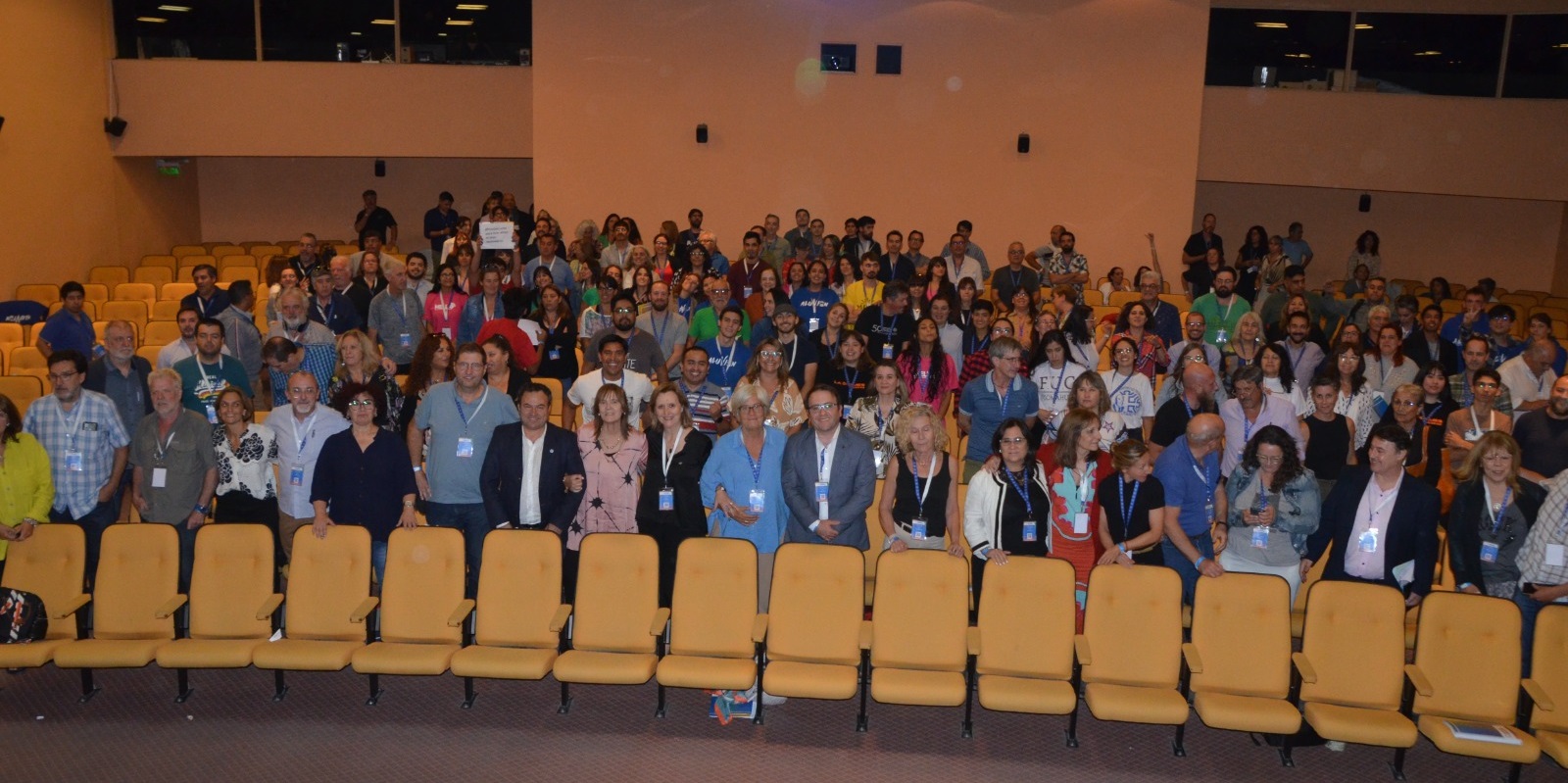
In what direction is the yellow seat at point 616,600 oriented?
toward the camera

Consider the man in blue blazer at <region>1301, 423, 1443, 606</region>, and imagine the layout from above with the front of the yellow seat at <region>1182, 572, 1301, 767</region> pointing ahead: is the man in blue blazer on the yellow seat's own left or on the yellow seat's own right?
on the yellow seat's own left

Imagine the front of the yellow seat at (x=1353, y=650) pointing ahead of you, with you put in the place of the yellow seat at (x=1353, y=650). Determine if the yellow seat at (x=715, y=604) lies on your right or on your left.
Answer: on your right

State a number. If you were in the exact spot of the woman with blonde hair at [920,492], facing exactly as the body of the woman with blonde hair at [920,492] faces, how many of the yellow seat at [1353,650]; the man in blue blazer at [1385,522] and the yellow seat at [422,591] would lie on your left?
2

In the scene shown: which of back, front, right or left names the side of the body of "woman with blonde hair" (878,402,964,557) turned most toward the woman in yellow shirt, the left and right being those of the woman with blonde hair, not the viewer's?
right

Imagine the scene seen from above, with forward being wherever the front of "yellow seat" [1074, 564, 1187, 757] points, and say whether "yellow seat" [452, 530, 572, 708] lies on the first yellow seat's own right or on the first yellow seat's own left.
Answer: on the first yellow seat's own right

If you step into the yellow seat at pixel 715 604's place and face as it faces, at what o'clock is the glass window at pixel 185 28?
The glass window is roughly at 5 o'clock from the yellow seat.

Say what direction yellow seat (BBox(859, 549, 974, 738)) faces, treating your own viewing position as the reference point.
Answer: facing the viewer

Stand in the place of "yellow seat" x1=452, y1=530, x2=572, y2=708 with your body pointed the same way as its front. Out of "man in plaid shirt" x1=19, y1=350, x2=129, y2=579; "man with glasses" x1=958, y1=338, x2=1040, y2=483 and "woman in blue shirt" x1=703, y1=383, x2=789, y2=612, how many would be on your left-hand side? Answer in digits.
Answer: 2
